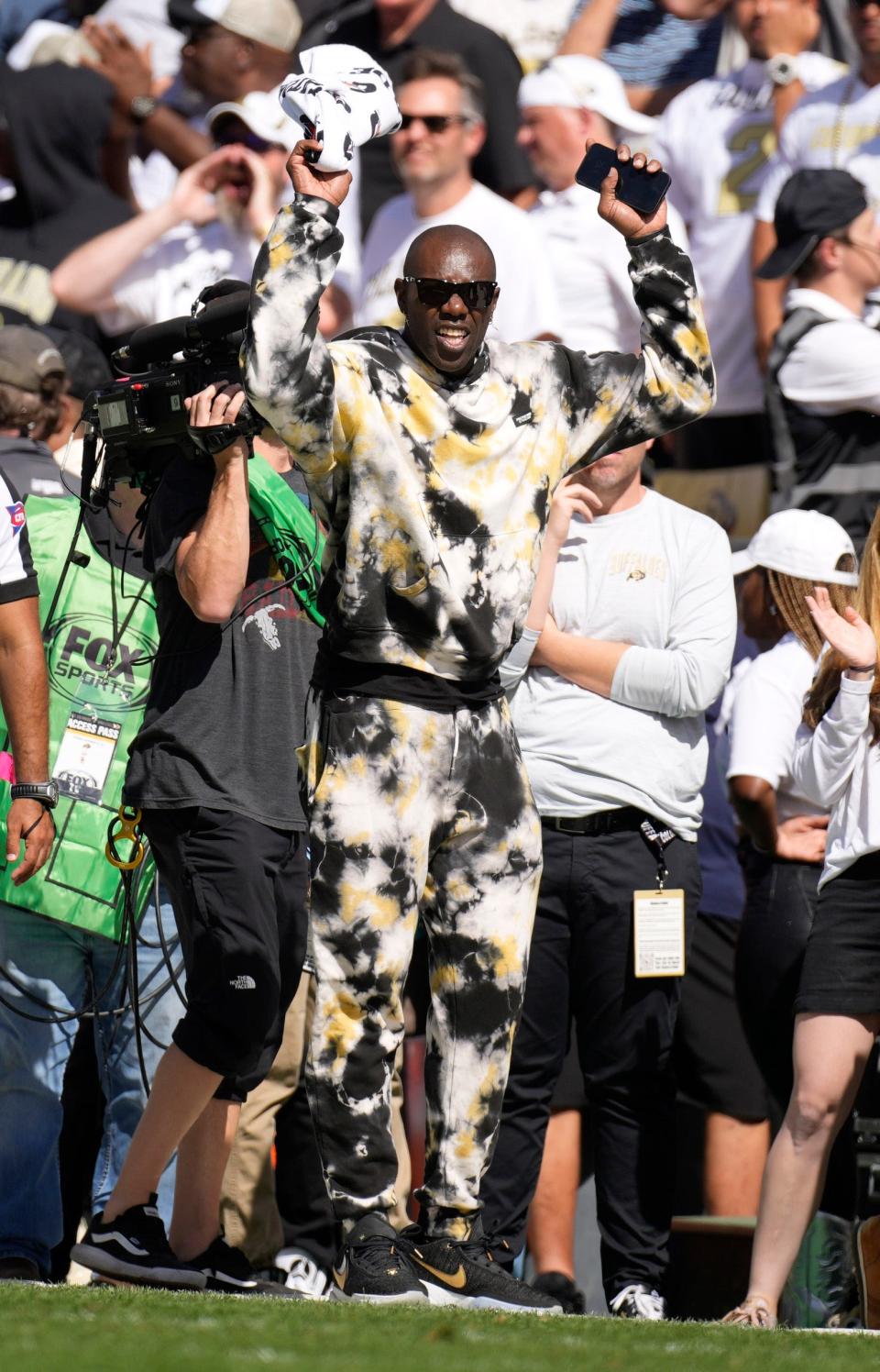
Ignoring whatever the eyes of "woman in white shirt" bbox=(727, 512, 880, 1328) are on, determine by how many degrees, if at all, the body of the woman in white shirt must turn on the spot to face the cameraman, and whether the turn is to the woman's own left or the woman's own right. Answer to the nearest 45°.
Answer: approximately 45° to the woman's own right

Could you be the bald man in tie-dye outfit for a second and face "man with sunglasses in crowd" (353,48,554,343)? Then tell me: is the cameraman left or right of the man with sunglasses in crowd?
left

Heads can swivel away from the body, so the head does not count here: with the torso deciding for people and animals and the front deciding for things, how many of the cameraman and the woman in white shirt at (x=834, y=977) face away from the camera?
0

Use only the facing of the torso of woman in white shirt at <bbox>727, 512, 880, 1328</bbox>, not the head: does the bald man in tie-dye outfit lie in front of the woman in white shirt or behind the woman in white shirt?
in front

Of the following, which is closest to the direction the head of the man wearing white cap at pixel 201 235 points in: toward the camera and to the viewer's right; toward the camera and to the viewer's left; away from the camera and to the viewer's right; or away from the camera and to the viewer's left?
toward the camera and to the viewer's left

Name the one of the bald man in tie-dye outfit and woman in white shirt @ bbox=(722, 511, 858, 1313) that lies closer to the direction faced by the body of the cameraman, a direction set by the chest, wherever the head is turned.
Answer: the bald man in tie-dye outfit

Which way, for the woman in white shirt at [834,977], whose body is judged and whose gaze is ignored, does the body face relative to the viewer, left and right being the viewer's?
facing the viewer and to the left of the viewer

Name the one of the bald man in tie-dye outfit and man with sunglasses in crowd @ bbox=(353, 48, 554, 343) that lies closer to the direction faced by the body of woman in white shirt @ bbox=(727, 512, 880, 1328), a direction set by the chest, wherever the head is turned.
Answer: the bald man in tie-dye outfit
